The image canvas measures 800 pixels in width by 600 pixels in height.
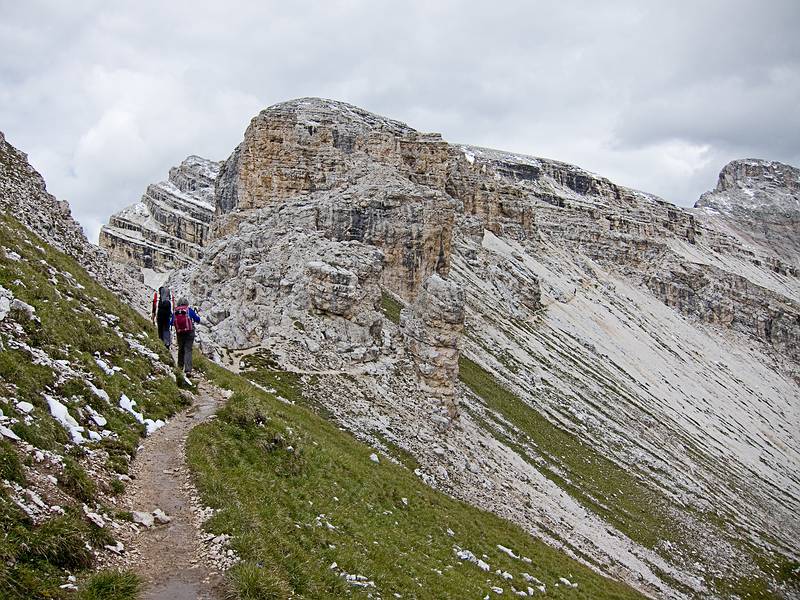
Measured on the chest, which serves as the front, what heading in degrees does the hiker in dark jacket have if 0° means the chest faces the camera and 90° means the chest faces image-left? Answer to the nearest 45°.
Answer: approximately 180°
